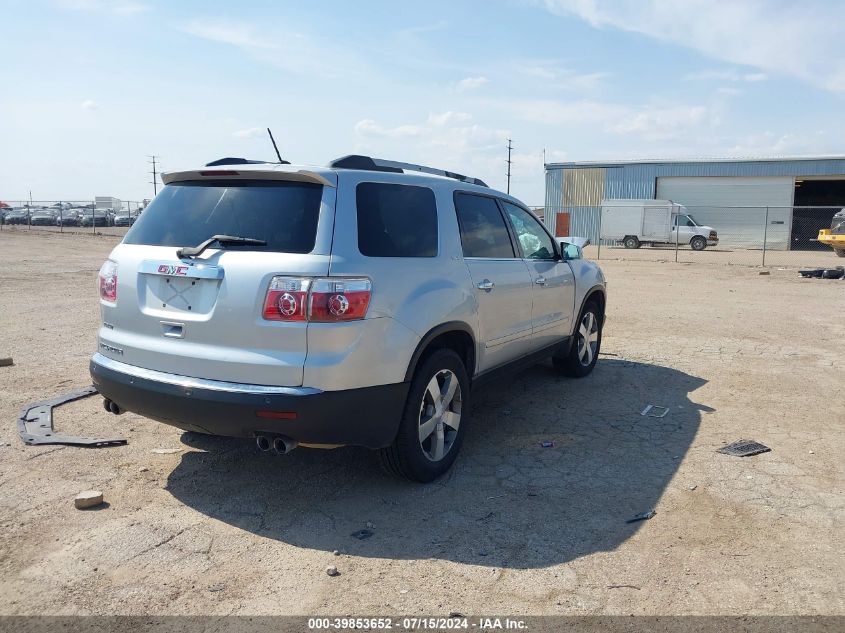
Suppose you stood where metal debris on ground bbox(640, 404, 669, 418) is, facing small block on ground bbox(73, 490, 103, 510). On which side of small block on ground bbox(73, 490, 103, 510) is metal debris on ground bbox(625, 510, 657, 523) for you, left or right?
left

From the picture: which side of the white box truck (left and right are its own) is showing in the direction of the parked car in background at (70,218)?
back

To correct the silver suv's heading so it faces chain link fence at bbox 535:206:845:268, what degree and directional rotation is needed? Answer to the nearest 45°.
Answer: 0° — it already faces it

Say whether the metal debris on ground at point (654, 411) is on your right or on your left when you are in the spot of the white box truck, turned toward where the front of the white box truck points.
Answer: on your right

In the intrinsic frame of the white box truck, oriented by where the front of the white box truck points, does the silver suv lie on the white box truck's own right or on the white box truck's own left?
on the white box truck's own right

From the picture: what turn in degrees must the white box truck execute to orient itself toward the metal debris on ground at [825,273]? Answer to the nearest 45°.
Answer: approximately 90° to its right

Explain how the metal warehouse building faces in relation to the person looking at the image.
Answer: facing the viewer

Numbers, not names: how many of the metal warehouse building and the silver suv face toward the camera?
1

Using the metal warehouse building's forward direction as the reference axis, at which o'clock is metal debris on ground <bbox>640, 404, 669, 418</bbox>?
The metal debris on ground is roughly at 12 o'clock from the metal warehouse building.

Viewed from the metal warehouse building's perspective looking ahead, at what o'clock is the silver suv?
The silver suv is roughly at 12 o'clock from the metal warehouse building.

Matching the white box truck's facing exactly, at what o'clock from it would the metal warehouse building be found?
The metal warehouse building is roughly at 10 o'clock from the white box truck.

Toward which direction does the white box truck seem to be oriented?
to the viewer's right

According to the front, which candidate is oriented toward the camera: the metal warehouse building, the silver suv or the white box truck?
the metal warehouse building

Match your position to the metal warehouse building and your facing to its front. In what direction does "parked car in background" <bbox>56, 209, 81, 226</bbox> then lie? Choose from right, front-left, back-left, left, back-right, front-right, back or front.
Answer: right

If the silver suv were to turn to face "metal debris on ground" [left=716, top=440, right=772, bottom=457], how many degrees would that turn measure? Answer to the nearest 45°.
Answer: approximately 45° to its right

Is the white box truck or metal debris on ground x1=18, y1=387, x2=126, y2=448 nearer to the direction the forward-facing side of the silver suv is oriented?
the white box truck

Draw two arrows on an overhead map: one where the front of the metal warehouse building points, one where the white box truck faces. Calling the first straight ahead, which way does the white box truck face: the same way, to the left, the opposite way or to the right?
to the left
